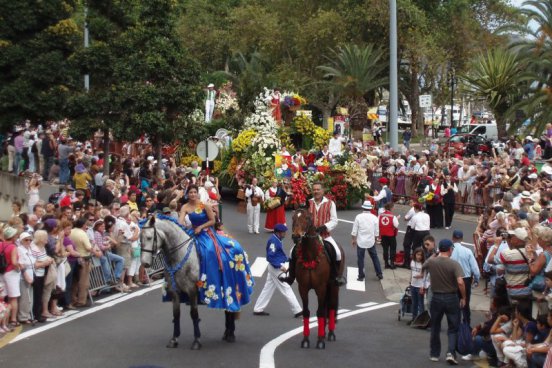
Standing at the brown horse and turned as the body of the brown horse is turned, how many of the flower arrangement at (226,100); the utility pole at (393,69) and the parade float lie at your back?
3

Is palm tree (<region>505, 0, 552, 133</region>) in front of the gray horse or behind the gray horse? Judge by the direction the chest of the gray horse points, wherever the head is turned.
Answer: behind

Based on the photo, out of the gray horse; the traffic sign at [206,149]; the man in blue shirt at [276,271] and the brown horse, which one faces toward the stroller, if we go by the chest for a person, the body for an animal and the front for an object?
the man in blue shirt

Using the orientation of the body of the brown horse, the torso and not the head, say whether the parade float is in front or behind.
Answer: behind

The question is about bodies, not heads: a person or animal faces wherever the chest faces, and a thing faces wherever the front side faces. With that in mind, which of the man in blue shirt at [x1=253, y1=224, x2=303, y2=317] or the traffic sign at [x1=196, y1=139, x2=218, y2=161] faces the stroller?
the man in blue shirt

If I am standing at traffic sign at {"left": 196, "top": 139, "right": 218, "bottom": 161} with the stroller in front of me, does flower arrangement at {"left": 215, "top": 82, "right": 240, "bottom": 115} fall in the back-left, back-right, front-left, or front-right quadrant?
back-left

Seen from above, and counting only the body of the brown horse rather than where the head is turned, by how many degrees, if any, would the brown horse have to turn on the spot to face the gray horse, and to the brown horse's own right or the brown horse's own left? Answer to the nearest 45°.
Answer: approximately 90° to the brown horse's own right

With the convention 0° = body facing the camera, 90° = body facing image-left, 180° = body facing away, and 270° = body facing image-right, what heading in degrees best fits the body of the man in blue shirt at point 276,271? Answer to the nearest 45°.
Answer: approximately 270°

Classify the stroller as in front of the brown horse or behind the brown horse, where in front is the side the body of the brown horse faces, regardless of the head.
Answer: behind
